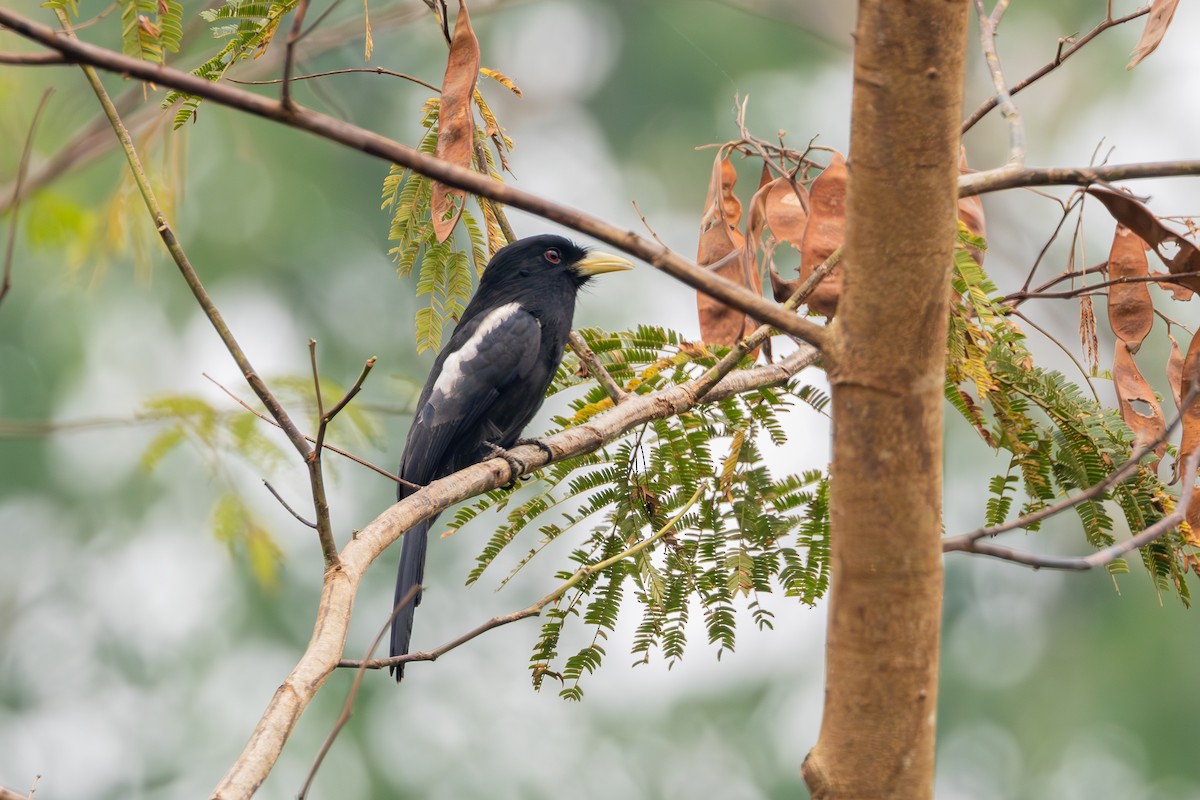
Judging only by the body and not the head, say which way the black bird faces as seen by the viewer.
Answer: to the viewer's right
